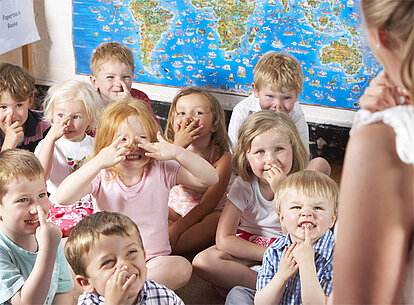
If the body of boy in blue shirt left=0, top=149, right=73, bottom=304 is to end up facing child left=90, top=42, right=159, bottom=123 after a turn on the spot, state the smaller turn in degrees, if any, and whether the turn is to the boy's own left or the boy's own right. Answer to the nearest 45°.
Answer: approximately 135° to the boy's own left

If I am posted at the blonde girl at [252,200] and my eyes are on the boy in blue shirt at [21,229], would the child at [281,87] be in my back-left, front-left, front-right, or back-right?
back-right

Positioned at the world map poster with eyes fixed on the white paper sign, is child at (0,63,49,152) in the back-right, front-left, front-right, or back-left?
front-left

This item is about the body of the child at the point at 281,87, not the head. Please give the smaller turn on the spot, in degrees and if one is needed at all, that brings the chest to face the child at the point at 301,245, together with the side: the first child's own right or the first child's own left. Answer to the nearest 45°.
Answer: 0° — they already face them

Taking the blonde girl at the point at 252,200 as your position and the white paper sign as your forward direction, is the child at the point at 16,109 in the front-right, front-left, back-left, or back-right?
front-left

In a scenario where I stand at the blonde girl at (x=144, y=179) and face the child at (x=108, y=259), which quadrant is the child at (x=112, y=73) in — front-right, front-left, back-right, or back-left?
back-right

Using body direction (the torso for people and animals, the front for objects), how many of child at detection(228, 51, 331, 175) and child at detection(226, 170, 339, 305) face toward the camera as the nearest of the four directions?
2

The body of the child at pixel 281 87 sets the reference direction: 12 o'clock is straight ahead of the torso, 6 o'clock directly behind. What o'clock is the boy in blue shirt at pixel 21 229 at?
The boy in blue shirt is roughly at 1 o'clock from the child.

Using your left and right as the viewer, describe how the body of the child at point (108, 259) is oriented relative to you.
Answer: facing the viewer and to the right of the viewer

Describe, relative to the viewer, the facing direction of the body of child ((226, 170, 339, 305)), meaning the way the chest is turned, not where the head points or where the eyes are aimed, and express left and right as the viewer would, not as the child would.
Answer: facing the viewer

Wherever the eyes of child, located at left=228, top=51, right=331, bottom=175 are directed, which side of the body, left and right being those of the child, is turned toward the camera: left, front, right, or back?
front

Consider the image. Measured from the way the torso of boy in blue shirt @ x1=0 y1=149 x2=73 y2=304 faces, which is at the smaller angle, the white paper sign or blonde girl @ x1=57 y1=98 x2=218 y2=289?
the blonde girl

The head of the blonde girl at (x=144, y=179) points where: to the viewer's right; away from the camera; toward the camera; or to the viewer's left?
toward the camera

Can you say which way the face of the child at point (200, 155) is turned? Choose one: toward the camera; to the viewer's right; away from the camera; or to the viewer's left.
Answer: toward the camera

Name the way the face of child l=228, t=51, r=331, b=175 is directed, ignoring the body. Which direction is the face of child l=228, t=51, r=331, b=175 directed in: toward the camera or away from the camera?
toward the camera

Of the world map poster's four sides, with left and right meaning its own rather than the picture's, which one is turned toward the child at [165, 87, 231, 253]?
front
